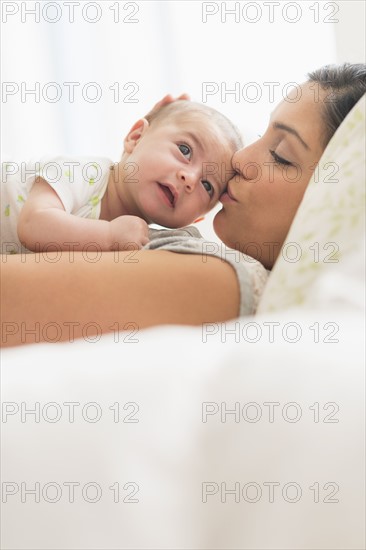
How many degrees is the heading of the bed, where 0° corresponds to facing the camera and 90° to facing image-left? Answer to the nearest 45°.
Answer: approximately 90°
